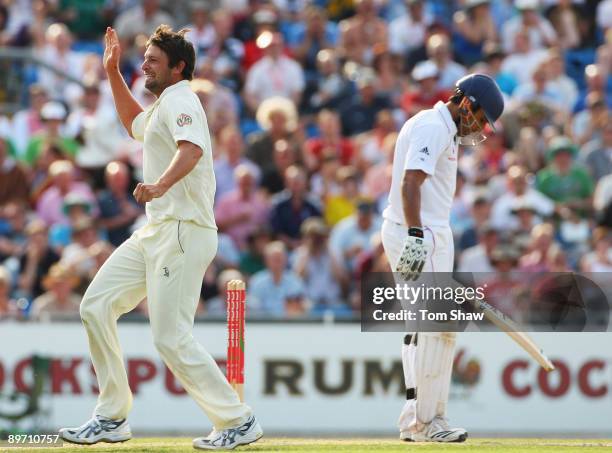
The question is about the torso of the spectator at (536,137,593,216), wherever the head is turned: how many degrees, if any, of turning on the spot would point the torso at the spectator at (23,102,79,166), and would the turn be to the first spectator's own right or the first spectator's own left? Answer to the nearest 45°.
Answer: approximately 90° to the first spectator's own right
